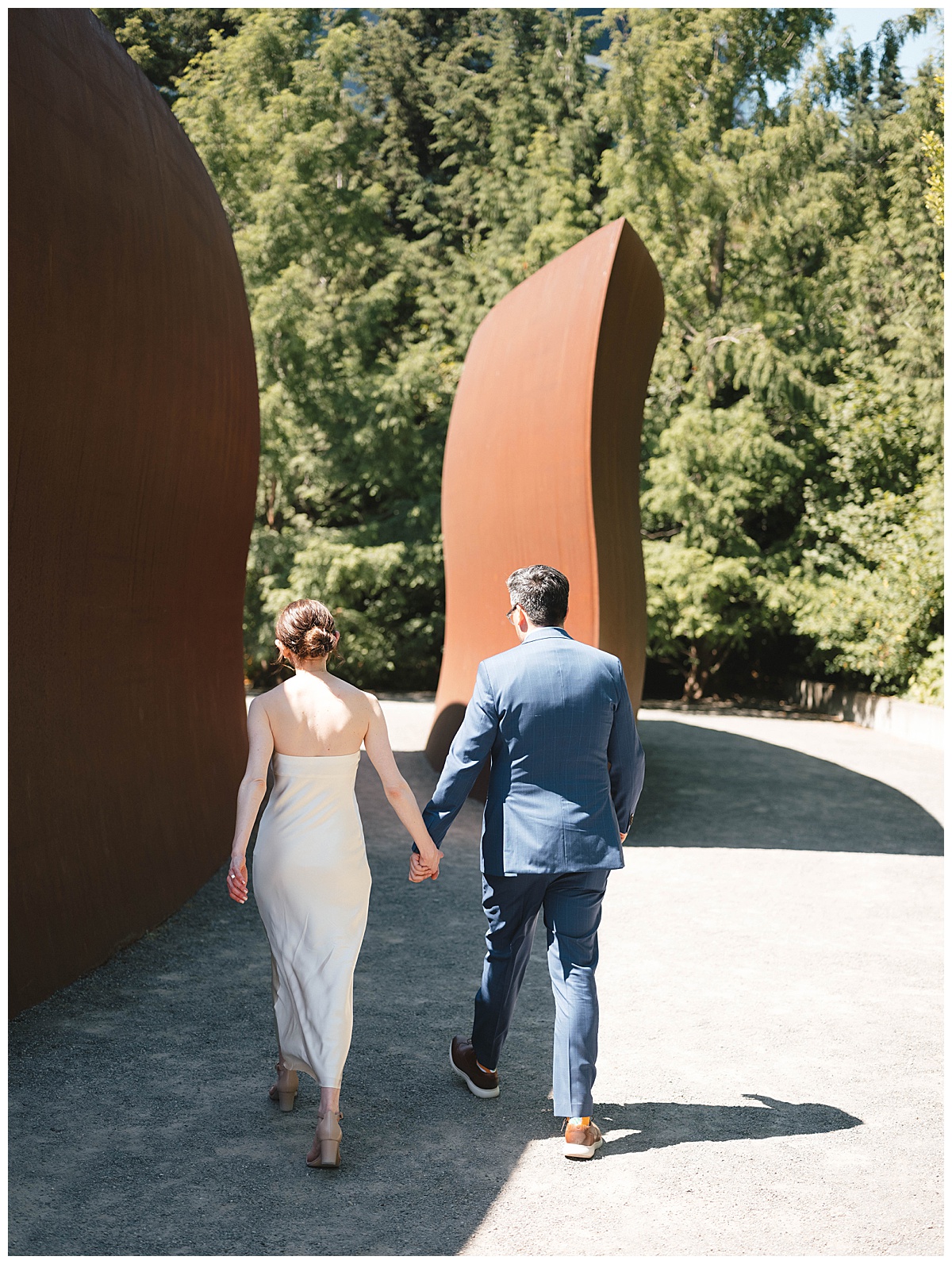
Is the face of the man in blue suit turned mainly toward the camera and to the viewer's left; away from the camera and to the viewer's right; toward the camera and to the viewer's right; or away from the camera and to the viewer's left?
away from the camera and to the viewer's left

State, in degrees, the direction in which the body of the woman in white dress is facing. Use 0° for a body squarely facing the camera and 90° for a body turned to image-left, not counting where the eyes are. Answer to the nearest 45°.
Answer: approximately 180°

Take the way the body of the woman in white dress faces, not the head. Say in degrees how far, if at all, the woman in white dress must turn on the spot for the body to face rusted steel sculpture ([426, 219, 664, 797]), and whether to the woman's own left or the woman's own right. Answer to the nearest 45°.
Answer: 0° — they already face it

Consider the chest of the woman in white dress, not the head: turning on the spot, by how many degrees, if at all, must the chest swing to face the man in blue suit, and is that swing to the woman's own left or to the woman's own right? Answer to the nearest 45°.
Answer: approximately 90° to the woman's own right

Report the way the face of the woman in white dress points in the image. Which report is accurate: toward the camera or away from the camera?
away from the camera
